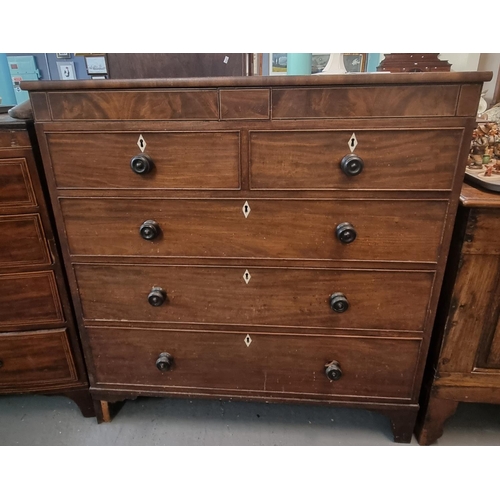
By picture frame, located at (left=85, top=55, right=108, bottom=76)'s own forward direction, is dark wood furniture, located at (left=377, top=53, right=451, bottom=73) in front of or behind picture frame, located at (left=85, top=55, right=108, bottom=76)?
in front

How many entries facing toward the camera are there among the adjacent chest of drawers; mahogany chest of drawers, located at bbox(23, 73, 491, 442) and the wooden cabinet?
3

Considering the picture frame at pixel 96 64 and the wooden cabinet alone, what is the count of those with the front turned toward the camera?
2

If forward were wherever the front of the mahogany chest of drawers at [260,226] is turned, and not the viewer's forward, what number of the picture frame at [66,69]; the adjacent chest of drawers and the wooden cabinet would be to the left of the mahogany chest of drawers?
1

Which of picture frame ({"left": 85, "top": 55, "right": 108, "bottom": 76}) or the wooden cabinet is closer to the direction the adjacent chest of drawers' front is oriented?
the wooden cabinet

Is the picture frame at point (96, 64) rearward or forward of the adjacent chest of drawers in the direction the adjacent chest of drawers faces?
rearward

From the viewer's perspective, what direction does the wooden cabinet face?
toward the camera

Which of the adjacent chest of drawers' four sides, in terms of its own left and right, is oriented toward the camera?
front

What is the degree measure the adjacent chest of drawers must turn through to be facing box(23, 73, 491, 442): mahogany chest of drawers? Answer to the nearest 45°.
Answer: approximately 45° to its left

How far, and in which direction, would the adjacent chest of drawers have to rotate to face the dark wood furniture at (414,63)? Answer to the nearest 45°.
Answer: approximately 90° to its left

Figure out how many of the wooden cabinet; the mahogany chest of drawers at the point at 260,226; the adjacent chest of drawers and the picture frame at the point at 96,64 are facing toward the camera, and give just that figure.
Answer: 4
